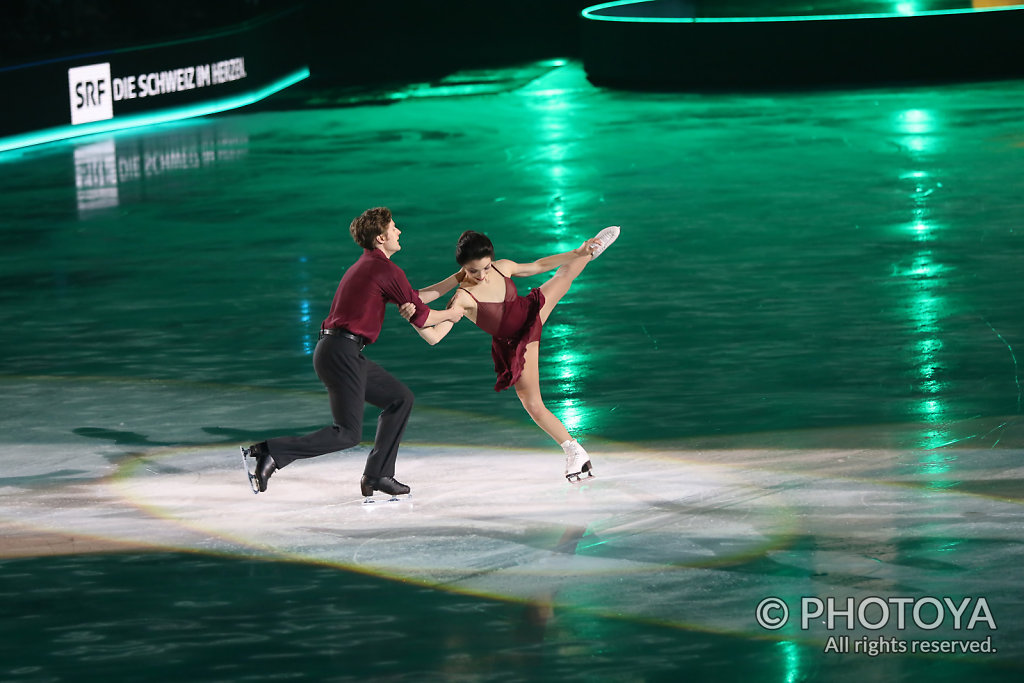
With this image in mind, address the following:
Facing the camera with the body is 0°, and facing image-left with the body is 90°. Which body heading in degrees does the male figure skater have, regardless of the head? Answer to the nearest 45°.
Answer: approximately 270°

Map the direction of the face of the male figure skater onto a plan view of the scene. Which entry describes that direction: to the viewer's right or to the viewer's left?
to the viewer's right
